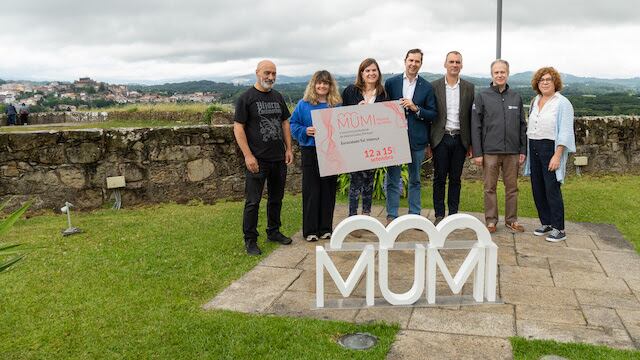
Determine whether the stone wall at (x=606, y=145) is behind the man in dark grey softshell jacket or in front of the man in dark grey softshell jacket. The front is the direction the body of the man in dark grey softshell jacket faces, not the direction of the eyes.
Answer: behind

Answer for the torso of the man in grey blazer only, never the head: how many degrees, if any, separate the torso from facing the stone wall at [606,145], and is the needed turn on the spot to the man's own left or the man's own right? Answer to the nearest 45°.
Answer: approximately 135° to the man's own left

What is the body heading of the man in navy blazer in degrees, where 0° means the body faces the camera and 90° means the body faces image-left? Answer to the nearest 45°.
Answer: approximately 45°

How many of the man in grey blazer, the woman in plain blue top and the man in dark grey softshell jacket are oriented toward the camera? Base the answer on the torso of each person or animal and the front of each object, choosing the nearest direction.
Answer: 3

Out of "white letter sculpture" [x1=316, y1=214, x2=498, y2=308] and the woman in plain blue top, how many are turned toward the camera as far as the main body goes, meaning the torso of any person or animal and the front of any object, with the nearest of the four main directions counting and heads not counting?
2

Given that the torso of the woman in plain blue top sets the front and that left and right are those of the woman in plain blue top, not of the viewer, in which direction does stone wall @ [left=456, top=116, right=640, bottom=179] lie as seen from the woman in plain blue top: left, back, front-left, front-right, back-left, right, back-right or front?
back-left

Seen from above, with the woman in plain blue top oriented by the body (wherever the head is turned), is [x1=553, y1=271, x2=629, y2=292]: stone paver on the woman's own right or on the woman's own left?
on the woman's own left

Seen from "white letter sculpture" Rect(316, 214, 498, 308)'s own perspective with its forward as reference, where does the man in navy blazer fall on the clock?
The man in navy blazer is roughly at 6 o'clock from the white letter sculpture.

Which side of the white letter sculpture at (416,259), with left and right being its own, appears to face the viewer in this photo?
front

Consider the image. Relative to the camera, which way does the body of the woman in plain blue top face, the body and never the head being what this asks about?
toward the camera

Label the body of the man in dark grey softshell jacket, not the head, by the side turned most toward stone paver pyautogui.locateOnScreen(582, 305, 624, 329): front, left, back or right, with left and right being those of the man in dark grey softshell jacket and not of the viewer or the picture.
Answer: front

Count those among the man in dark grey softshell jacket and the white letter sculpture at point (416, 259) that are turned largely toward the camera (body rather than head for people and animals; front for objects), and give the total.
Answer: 2
